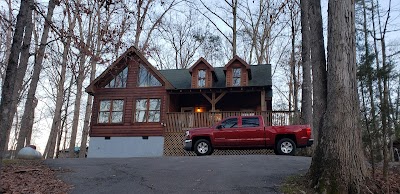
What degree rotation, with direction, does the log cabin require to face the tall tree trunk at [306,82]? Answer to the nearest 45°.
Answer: approximately 45° to its left

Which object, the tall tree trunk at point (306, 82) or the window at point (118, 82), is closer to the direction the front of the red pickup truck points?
the window

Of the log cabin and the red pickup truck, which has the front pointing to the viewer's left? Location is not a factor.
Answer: the red pickup truck

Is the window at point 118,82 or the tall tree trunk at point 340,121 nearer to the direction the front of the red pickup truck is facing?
the window

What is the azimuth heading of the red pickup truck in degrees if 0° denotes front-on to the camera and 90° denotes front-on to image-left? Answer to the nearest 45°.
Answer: approximately 90°

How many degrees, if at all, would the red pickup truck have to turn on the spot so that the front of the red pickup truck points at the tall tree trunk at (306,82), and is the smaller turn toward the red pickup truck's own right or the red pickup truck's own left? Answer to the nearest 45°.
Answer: approximately 135° to the red pickup truck's own right

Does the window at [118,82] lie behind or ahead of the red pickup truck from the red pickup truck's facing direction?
ahead

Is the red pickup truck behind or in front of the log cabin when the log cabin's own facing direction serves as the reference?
in front

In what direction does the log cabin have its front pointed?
toward the camera

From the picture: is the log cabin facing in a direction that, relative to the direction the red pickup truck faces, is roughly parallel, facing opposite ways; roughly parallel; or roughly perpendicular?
roughly perpendicular

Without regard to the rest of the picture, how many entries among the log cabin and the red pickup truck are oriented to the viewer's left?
1

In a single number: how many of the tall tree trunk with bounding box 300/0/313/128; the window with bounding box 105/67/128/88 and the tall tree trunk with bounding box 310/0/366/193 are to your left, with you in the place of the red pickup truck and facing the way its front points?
1
